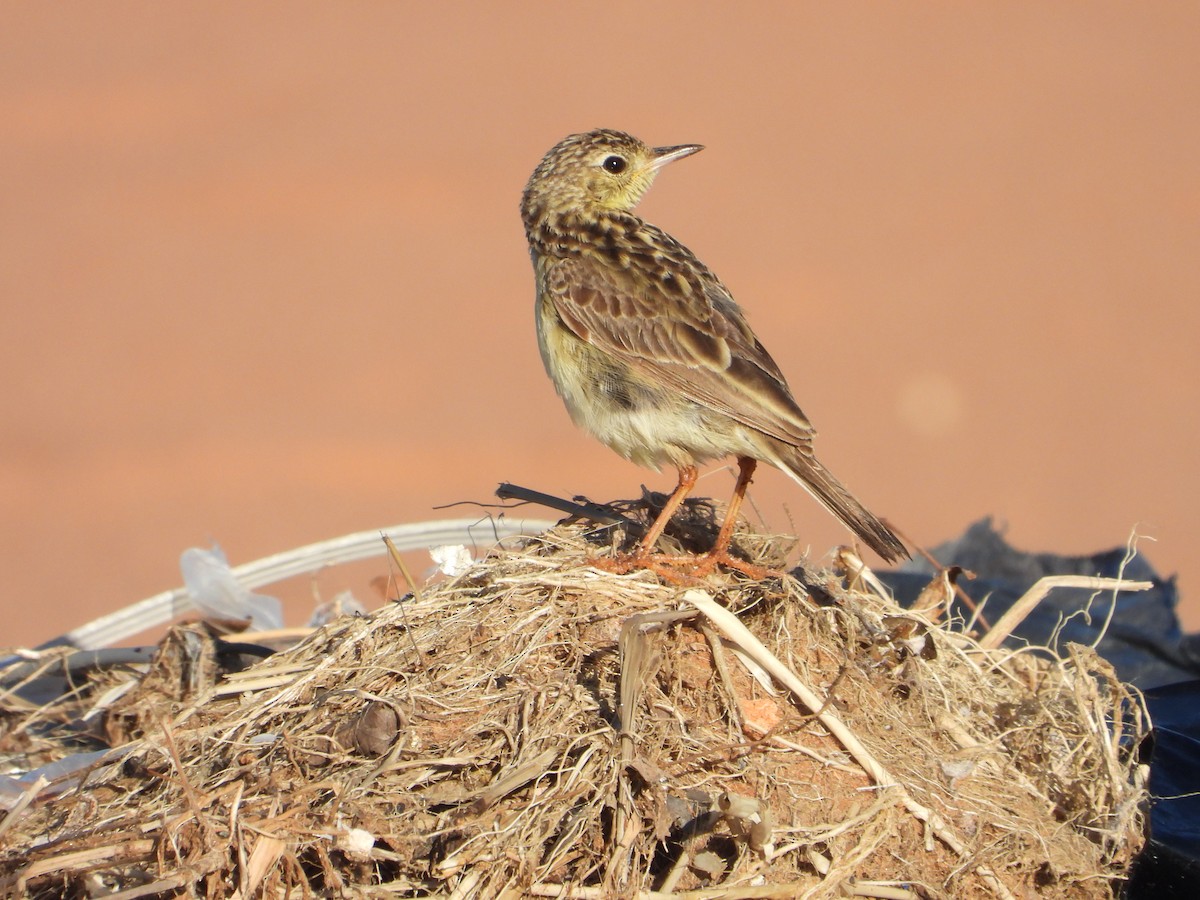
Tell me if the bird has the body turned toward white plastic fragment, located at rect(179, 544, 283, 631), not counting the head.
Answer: yes

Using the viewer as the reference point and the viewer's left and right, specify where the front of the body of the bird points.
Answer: facing to the left of the viewer
